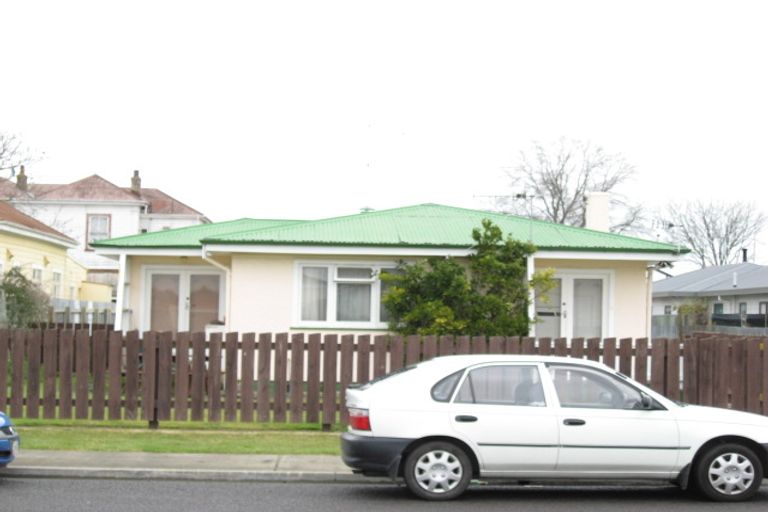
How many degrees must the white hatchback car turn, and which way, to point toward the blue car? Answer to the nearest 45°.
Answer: approximately 180°

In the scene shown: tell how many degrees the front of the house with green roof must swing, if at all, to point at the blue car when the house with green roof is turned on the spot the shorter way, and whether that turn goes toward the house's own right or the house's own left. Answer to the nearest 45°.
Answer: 0° — it already faces it

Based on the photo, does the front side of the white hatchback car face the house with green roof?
no

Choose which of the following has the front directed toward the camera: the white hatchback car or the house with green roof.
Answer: the house with green roof

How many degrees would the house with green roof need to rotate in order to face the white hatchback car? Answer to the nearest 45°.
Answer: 0° — it already faces it

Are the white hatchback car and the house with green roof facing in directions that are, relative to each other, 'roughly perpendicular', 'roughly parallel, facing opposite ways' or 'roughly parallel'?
roughly perpendicular

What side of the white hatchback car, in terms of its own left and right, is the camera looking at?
right

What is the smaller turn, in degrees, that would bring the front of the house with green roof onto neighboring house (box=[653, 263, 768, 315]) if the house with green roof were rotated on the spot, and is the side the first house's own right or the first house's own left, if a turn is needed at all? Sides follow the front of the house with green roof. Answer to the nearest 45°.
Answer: approximately 135° to the first house's own left

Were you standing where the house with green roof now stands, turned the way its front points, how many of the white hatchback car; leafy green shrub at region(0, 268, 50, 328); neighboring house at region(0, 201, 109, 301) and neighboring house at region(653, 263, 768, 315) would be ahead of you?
1

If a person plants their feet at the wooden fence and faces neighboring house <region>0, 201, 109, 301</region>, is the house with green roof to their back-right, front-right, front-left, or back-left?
front-right

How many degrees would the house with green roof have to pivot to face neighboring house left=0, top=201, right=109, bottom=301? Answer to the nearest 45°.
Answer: approximately 135° to its right

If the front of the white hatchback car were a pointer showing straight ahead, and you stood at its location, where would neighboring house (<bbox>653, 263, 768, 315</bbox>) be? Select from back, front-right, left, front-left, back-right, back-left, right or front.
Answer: left

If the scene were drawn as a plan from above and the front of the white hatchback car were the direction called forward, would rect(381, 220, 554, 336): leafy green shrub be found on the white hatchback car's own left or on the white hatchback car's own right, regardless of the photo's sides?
on the white hatchback car's own left

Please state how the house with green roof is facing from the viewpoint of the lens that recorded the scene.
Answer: facing the viewer

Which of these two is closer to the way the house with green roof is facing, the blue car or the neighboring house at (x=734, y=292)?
the blue car

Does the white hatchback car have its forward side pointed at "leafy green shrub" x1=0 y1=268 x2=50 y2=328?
no
